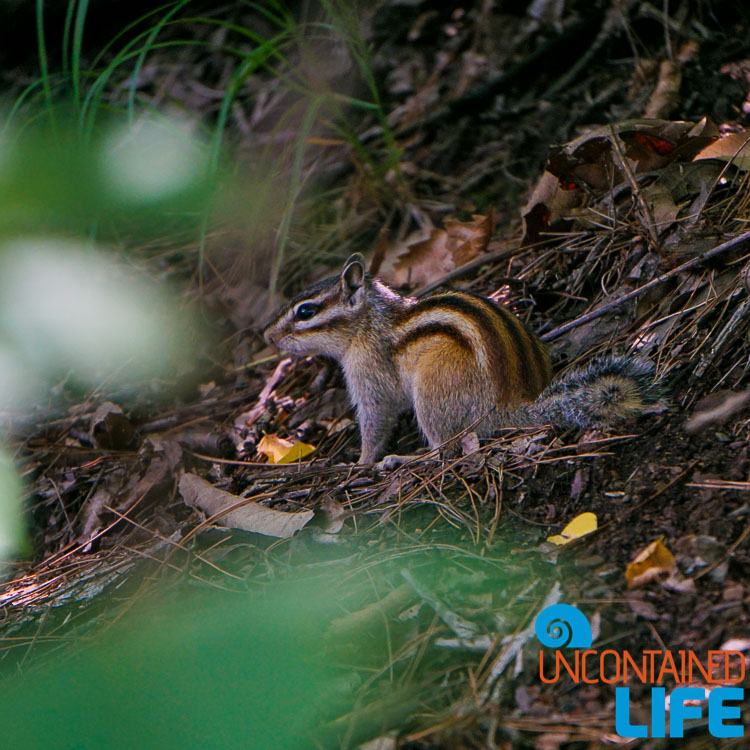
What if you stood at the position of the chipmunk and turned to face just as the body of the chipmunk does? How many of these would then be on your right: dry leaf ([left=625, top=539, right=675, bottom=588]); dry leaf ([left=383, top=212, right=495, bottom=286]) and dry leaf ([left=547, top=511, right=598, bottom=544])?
1

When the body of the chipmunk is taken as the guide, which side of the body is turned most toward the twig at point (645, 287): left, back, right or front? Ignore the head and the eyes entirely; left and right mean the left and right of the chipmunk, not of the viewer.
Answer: back

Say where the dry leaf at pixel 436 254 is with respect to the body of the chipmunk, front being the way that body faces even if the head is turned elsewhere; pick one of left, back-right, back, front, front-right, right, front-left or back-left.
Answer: right

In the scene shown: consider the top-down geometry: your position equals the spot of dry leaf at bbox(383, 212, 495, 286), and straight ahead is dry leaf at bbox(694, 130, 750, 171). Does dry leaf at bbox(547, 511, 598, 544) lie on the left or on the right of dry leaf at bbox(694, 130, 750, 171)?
right

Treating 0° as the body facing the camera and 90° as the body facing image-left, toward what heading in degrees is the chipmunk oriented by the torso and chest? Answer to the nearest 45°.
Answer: approximately 90°

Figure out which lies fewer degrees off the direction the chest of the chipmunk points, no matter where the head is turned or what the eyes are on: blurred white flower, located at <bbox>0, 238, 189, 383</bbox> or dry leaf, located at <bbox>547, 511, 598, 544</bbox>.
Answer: the blurred white flower

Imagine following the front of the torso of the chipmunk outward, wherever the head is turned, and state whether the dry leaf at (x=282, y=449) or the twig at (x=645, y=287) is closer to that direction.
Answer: the dry leaf
